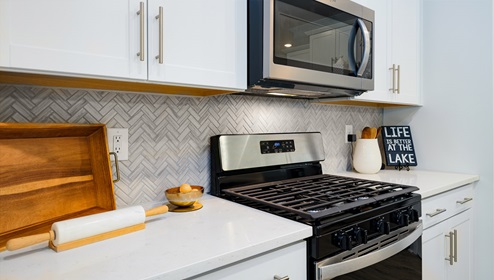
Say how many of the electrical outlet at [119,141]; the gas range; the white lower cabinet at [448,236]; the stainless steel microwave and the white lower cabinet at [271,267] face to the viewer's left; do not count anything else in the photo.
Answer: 0

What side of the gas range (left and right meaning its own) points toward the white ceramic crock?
left

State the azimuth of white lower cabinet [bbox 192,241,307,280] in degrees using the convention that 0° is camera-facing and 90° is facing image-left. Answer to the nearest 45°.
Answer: approximately 315°

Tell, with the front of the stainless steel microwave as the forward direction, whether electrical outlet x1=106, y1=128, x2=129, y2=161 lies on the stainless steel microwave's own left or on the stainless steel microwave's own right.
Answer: on the stainless steel microwave's own right

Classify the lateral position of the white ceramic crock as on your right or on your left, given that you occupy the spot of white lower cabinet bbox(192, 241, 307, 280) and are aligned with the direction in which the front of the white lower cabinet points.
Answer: on your left

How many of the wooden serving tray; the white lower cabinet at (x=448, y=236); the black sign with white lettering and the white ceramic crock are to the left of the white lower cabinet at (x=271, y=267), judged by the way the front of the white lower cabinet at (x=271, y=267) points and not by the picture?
3

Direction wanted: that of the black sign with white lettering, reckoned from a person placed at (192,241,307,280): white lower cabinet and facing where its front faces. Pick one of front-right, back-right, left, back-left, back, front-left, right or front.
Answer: left

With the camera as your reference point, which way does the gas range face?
facing the viewer and to the right of the viewer

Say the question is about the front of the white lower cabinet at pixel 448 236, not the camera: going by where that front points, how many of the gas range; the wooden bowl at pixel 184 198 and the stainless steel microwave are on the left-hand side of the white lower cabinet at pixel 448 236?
0

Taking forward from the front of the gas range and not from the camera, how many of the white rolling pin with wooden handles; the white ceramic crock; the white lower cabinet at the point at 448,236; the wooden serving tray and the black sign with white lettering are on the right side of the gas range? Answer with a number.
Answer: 2

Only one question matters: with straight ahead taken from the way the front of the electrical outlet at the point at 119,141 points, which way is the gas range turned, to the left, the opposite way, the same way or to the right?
the same way

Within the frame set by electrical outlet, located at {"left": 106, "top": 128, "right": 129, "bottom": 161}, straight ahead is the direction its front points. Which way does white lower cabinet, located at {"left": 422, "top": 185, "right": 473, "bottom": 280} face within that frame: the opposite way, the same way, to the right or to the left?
the same way

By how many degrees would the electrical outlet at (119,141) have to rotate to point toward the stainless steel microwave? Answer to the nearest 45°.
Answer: approximately 90° to its left

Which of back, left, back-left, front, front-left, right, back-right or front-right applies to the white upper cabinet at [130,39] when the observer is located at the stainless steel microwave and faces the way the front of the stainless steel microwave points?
right

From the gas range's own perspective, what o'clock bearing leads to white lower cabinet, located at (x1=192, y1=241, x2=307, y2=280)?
The white lower cabinet is roughly at 2 o'clock from the gas range.

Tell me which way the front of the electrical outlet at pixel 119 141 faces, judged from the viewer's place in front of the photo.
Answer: facing the viewer

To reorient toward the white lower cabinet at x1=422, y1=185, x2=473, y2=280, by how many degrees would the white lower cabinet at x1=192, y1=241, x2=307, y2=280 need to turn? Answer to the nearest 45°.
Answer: approximately 90° to its left

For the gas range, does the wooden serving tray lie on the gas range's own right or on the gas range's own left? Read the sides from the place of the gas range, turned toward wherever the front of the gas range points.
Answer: on the gas range's own right

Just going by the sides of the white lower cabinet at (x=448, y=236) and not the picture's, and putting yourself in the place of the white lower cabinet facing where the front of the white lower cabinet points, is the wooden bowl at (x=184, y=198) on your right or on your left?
on your right
